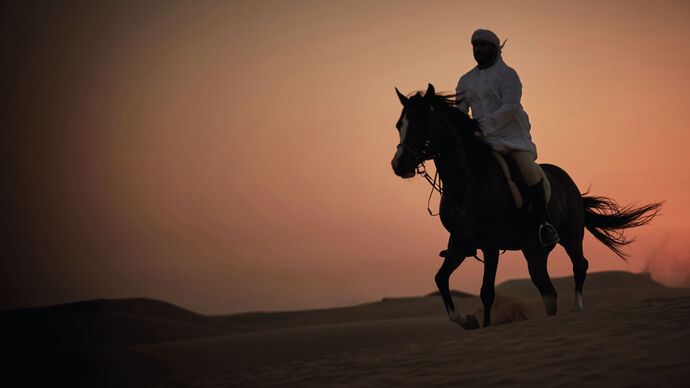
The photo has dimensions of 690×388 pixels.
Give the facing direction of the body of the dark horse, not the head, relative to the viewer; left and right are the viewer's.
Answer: facing the viewer and to the left of the viewer
